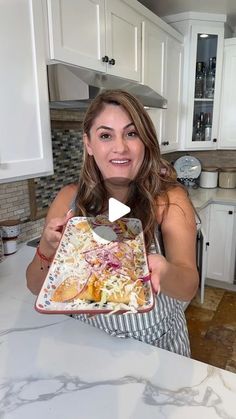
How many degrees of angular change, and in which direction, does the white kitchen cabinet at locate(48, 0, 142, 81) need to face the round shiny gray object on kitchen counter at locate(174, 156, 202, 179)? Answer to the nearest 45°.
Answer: approximately 90° to its left

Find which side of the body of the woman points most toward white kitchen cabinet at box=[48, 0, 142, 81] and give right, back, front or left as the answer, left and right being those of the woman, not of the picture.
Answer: back

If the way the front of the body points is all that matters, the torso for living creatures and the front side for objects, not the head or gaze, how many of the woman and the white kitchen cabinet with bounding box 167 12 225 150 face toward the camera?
2

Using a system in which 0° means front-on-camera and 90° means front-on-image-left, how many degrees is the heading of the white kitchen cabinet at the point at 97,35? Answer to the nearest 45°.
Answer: approximately 315°

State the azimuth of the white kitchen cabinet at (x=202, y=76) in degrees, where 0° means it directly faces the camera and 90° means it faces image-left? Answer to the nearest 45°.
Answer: approximately 0°

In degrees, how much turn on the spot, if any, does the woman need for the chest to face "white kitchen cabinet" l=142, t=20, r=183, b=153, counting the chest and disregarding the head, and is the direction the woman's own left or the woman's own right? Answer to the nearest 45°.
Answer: approximately 180°

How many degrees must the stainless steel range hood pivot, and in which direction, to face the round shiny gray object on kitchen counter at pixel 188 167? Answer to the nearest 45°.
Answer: approximately 90° to its left

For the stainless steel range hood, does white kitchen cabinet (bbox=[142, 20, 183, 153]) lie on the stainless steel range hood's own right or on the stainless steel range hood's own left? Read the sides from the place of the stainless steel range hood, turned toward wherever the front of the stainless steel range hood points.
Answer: on the stainless steel range hood's own left
